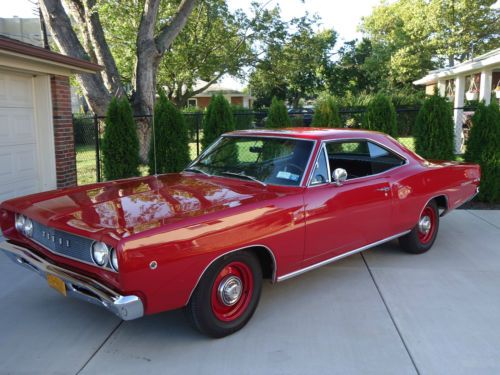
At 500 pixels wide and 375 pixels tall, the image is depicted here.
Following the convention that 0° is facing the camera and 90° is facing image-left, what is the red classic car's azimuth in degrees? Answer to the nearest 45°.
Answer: approximately 45°

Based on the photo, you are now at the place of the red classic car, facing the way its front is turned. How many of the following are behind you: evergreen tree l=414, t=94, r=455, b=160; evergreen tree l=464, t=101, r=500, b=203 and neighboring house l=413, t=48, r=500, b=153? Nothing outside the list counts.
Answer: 3

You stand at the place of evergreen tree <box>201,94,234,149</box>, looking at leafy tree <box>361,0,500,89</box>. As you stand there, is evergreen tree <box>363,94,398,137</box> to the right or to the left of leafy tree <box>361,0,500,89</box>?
right

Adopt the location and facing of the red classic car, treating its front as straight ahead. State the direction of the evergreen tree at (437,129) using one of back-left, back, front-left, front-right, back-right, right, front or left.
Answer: back

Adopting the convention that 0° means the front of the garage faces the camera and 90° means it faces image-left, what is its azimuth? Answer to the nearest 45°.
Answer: approximately 315°

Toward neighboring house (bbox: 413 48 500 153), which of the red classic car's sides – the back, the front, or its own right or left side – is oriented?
back

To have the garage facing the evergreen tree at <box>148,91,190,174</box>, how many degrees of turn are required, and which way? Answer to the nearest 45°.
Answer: approximately 45° to its left

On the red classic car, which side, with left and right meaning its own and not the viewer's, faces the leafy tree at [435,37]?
back

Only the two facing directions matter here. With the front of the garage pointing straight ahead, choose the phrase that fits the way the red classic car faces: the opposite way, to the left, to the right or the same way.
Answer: to the right
